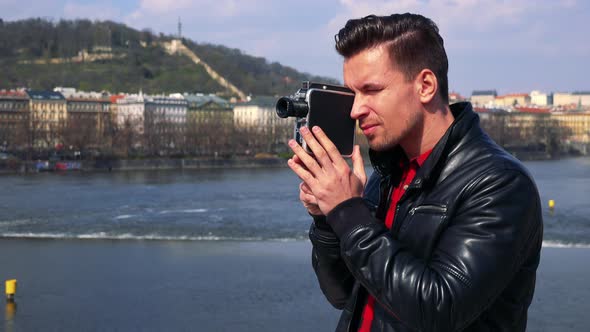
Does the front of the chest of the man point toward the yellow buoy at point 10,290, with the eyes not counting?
no

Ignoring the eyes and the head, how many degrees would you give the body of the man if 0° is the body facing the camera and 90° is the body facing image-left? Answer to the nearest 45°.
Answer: approximately 45°

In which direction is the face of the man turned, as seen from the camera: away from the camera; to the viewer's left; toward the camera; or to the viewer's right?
to the viewer's left
